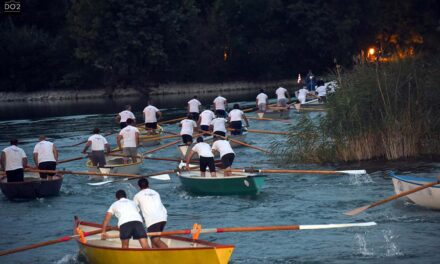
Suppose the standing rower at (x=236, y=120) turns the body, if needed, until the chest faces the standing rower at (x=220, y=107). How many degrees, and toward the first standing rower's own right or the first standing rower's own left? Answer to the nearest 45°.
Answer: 0° — they already face them

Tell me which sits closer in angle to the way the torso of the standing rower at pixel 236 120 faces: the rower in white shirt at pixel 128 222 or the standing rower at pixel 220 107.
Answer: the standing rower

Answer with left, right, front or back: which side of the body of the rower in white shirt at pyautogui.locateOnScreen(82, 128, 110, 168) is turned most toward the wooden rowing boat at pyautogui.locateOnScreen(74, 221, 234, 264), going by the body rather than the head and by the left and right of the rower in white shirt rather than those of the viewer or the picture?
back

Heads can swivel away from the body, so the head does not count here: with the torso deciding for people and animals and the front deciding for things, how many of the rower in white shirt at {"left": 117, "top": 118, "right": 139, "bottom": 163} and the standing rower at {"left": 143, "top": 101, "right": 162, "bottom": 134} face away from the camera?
2

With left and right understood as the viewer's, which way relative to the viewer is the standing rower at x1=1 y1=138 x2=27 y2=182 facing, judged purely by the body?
facing away from the viewer

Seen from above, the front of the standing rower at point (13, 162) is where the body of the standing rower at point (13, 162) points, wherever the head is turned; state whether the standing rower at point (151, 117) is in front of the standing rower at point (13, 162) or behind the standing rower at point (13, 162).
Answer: in front

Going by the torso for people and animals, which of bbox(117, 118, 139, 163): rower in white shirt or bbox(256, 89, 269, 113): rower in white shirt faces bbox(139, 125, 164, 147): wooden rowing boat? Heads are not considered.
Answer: bbox(117, 118, 139, 163): rower in white shirt

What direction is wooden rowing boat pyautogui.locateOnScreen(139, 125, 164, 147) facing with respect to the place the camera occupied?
facing away from the viewer

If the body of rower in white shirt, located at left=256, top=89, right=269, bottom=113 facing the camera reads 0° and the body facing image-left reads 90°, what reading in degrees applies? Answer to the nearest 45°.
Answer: approximately 180°

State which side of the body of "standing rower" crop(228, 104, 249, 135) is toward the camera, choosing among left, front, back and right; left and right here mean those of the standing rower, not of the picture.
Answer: back

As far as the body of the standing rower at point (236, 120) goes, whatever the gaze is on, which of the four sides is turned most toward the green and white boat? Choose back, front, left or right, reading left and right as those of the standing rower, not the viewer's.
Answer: back

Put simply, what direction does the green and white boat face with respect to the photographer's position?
facing away from the viewer and to the left of the viewer

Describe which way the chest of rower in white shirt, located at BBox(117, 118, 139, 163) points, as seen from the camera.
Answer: away from the camera

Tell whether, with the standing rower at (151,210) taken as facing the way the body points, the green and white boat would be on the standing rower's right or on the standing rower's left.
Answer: on the standing rower's right
